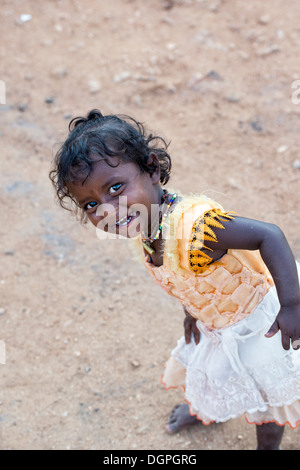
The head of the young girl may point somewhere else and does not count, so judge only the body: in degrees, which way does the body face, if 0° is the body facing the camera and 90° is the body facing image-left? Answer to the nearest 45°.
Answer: approximately 45°

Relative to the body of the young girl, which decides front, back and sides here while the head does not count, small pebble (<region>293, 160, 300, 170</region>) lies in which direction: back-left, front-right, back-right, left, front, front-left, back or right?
back-right
